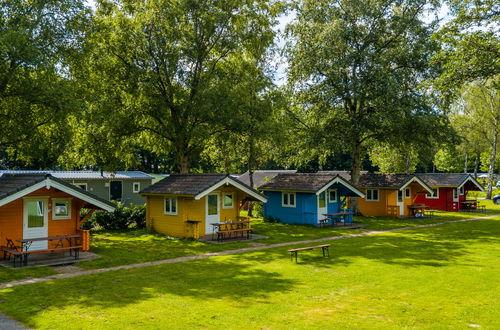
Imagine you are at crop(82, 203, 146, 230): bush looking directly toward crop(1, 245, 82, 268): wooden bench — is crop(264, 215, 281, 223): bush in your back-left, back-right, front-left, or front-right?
back-left

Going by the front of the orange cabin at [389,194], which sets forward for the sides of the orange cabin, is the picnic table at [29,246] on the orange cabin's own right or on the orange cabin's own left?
on the orange cabin's own right

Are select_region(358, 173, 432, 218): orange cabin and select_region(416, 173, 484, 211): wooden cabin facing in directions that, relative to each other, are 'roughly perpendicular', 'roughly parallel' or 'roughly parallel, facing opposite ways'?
roughly parallel

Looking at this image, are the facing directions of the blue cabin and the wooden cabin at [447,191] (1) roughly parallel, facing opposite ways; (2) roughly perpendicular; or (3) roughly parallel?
roughly parallel

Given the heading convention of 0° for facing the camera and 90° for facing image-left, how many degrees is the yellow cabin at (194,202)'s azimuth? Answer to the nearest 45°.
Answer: approximately 315°

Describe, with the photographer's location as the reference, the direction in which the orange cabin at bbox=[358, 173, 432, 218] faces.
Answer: facing the viewer and to the right of the viewer

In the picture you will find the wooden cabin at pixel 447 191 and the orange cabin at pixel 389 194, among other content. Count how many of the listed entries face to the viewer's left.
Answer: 0

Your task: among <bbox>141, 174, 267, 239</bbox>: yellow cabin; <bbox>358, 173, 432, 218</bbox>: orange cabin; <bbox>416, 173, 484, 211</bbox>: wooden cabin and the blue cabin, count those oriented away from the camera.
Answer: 0

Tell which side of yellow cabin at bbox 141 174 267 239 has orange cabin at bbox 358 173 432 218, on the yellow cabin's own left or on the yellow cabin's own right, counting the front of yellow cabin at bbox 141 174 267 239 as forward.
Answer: on the yellow cabin's own left

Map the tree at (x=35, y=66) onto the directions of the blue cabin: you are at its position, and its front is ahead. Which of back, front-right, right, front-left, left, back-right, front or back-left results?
right

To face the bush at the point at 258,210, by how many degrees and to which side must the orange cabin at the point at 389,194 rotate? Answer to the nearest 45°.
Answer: approximately 135° to its right

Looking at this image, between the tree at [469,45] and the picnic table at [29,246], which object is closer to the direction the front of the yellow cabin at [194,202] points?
the tree

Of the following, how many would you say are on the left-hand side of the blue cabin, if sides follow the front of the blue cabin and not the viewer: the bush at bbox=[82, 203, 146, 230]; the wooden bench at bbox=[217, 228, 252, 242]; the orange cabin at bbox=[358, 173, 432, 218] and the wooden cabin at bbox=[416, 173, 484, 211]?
2

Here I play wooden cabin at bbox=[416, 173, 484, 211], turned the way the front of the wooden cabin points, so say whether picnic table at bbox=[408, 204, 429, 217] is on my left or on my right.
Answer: on my right
